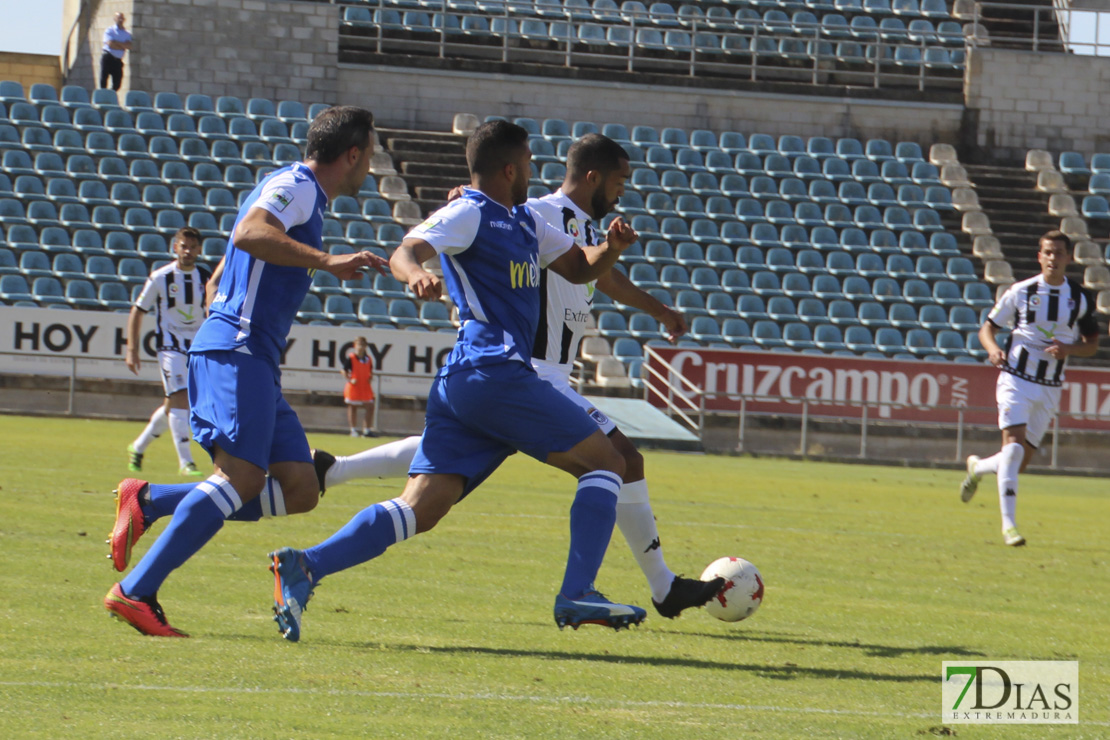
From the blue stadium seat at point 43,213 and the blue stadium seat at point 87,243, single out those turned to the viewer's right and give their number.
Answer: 0

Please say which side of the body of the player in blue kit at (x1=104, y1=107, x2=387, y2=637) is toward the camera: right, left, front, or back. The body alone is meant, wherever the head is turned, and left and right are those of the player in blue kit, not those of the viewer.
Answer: right

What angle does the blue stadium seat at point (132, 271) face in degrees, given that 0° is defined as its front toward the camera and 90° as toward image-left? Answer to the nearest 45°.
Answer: approximately 0°

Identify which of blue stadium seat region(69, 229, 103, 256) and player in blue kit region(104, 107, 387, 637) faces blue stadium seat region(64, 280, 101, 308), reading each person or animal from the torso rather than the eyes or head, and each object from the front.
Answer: blue stadium seat region(69, 229, 103, 256)

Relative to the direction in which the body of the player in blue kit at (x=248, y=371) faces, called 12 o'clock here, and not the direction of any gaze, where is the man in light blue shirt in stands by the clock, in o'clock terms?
The man in light blue shirt in stands is roughly at 9 o'clock from the player in blue kit.

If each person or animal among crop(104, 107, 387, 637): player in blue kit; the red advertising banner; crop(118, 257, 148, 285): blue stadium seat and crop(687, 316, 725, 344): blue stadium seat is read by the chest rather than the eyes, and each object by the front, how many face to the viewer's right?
1

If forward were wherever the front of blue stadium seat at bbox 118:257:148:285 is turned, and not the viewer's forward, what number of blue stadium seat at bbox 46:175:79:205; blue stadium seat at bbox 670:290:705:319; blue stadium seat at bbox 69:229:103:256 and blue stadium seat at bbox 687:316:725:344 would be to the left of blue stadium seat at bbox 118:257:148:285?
2

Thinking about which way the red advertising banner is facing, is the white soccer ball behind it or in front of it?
in front

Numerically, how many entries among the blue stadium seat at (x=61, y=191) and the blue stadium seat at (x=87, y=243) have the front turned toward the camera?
2

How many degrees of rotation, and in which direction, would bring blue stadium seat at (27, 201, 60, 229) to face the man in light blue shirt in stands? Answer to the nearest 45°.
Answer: approximately 180°

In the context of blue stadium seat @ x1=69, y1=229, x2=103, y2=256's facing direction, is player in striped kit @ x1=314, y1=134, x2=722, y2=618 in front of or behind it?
in front

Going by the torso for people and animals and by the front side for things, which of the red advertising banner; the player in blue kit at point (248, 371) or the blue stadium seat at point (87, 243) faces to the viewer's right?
the player in blue kit

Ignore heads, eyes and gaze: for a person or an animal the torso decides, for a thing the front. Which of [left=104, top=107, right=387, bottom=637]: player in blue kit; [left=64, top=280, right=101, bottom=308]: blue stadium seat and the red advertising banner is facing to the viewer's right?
the player in blue kit

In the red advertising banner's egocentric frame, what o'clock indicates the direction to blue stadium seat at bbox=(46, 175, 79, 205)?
The blue stadium seat is roughly at 3 o'clock from the red advertising banner.

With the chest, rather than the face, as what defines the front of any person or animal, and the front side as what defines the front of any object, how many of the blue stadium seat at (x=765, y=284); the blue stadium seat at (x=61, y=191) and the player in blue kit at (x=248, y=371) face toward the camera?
2

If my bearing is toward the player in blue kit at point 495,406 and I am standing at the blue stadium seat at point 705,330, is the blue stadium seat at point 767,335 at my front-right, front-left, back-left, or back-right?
back-left

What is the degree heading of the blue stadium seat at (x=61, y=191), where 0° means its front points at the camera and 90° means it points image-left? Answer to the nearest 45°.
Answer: approximately 0°

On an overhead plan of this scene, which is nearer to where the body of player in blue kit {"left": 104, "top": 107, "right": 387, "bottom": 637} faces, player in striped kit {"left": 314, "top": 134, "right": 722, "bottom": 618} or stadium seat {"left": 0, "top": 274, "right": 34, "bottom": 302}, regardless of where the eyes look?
the player in striped kit

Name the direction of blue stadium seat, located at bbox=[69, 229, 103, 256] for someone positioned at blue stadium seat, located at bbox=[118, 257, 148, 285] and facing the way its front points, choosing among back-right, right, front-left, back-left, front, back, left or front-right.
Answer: back-right

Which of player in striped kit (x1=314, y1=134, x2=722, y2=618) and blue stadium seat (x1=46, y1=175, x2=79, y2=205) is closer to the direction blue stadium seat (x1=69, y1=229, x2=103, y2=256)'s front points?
the player in striped kit
